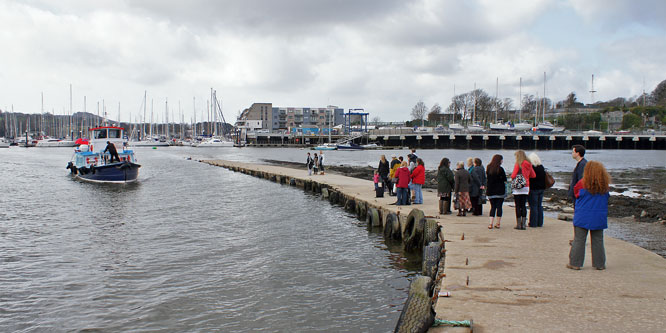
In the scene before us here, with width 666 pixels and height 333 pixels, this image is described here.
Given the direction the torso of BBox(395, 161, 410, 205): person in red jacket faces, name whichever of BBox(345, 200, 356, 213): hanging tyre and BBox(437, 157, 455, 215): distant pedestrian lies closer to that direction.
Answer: the hanging tyre

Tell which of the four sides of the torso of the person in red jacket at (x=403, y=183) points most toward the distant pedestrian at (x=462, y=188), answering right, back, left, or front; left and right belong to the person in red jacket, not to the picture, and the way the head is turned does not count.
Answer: back

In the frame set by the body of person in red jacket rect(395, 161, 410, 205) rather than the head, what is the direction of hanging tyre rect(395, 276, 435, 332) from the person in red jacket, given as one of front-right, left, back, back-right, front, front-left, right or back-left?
back-left

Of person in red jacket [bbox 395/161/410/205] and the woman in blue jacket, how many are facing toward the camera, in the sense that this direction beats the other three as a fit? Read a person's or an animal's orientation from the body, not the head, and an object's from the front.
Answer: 0

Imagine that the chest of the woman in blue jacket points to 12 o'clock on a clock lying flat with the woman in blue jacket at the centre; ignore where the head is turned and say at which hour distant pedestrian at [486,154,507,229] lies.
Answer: The distant pedestrian is roughly at 11 o'clock from the woman in blue jacket.

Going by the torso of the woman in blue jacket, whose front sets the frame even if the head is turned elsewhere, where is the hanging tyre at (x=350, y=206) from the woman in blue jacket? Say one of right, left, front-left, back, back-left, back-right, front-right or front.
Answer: front-left

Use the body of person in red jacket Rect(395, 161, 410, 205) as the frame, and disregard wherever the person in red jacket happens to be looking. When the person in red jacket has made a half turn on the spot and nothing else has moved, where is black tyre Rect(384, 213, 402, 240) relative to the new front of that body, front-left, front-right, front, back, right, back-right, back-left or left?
front-right

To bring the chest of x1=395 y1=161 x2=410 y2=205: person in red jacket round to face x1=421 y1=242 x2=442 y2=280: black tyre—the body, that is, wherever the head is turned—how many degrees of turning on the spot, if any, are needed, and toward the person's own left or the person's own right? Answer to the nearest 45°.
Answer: approximately 135° to the person's own left

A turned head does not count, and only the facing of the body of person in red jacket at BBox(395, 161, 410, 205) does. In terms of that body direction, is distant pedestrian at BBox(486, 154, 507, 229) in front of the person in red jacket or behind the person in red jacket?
behind

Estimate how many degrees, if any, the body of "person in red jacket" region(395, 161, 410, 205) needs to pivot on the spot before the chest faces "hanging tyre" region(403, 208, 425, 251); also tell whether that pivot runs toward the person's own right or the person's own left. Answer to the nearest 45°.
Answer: approximately 135° to the person's own left

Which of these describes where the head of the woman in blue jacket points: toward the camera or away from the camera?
away from the camera

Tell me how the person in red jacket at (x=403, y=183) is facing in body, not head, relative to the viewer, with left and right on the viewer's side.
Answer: facing away from the viewer and to the left of the viewer

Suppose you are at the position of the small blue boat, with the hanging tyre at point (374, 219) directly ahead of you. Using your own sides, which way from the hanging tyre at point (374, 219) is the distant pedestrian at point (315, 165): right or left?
left

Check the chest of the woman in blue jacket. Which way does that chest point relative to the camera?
away from the camera

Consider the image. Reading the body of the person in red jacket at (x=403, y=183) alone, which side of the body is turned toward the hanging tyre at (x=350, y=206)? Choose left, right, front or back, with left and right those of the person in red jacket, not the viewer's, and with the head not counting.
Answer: front

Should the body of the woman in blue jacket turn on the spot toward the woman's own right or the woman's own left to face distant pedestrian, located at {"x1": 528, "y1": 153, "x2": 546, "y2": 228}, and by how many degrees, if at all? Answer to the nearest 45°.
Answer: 0° — they already face them
